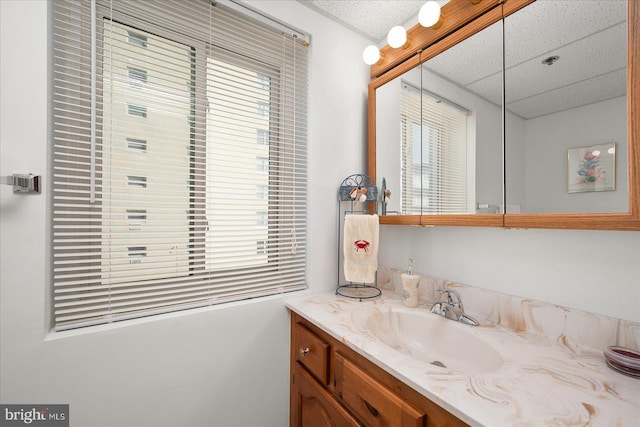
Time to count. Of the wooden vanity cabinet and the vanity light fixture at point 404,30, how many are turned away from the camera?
0

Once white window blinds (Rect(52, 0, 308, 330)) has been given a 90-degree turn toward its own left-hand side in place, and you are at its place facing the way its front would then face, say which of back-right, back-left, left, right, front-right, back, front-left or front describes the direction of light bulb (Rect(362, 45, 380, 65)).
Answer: front-right

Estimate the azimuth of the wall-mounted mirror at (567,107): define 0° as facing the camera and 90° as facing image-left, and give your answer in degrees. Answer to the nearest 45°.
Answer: approximately 45°

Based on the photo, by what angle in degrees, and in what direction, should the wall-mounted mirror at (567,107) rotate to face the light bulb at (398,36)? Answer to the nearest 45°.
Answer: approximately 45° to its right

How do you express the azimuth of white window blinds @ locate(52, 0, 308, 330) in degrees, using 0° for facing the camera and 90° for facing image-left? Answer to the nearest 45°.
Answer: approximately 315°

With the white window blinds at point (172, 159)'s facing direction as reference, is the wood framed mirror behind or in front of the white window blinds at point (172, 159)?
in front

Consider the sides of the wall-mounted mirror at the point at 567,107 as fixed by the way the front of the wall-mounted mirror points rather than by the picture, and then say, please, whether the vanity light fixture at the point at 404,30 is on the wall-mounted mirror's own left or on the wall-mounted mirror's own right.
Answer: on the wall-mounted mirror's own right

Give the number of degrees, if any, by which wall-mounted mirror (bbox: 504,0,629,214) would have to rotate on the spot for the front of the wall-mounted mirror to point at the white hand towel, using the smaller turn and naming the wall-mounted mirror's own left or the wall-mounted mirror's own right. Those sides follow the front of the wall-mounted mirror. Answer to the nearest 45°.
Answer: approximately 45° to the wall-mounted mirror's own right

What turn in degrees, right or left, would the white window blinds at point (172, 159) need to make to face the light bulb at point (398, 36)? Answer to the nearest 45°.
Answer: approximately 45° to its left

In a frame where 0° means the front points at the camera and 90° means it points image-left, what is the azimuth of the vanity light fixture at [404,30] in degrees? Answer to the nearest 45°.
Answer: approximately 45°
